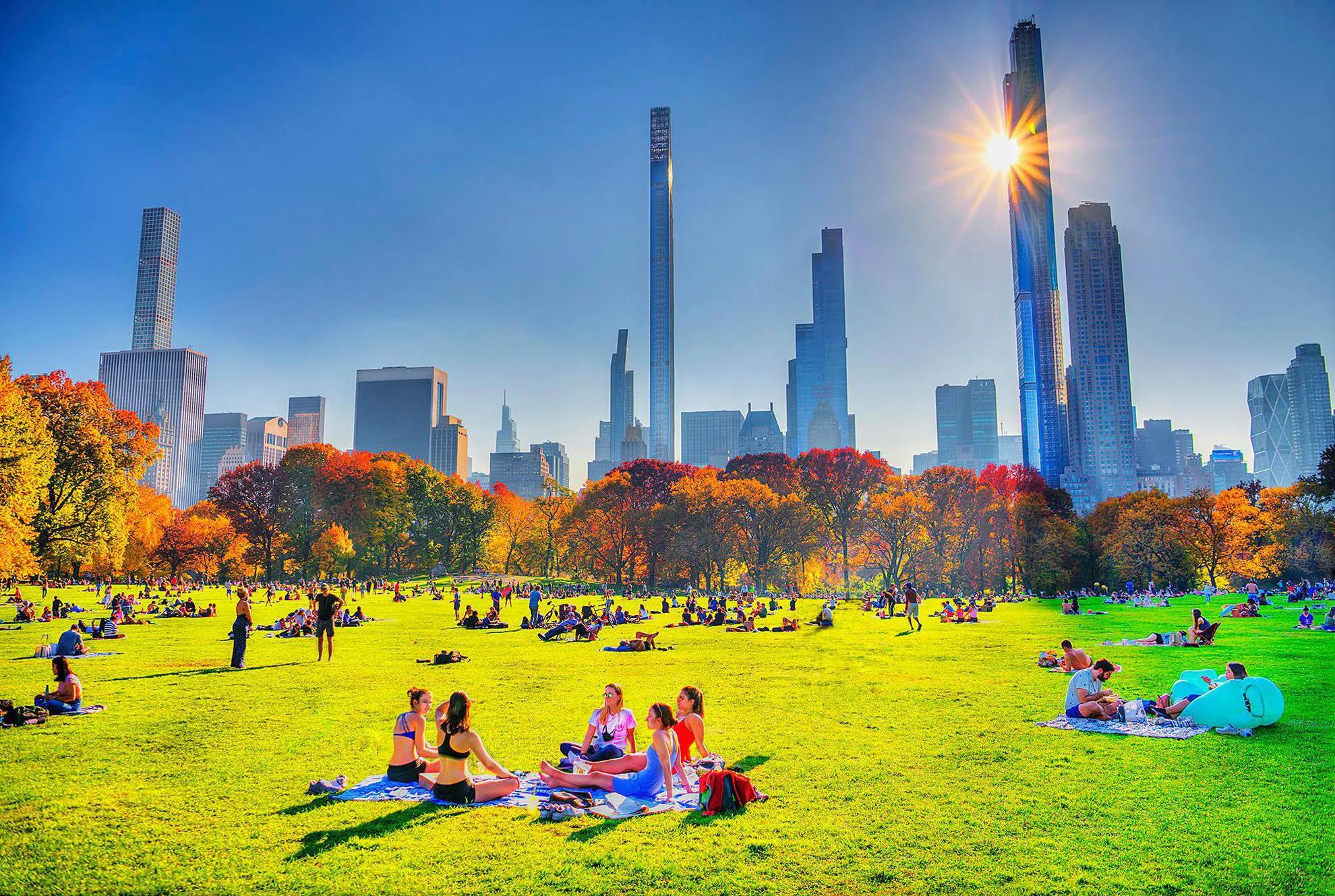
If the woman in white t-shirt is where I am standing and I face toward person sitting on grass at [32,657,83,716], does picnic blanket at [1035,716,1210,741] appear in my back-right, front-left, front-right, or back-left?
back-right

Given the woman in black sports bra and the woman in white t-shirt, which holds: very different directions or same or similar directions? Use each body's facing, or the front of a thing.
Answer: very different directions

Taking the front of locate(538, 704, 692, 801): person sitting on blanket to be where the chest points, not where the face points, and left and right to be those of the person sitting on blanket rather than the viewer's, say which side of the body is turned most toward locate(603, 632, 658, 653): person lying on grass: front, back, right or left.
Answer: right

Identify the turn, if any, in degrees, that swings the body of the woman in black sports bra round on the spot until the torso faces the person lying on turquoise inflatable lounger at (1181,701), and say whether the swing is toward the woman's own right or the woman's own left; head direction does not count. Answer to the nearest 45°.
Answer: approximately 45° to the woman's own right

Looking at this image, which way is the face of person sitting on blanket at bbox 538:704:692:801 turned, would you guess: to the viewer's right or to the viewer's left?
to the viewer's left

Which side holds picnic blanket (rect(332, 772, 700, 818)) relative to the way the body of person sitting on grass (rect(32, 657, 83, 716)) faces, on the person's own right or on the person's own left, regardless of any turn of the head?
on the person's own left

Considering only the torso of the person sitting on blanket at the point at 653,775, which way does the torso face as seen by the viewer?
to the viewer's left

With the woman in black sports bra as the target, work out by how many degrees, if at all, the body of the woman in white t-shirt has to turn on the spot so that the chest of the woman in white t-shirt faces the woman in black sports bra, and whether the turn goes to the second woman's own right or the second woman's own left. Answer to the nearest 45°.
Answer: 0° — they already face them

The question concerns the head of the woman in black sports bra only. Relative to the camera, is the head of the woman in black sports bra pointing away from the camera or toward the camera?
away from the camera

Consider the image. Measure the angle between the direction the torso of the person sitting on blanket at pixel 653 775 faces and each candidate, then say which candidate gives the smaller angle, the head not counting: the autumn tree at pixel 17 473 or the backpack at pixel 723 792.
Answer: the autumn tree
